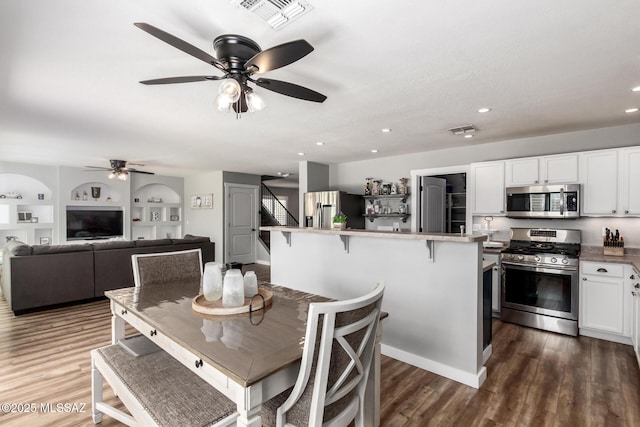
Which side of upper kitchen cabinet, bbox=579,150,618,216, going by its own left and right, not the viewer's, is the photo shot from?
front

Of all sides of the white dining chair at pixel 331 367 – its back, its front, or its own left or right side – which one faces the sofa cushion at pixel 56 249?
front

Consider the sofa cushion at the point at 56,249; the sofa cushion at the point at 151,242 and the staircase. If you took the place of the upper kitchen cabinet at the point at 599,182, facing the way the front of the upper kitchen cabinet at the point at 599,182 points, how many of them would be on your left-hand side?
0

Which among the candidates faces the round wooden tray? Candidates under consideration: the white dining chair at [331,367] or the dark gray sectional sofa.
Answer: the white dining chair

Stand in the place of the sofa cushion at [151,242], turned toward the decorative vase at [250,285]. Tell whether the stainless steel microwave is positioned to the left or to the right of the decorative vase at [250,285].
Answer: left

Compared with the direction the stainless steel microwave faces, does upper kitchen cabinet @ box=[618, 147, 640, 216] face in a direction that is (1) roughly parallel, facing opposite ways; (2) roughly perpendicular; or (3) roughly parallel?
roughly parallel

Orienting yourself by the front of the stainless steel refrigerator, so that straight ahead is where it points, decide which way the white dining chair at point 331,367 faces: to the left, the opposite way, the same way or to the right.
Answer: to the right

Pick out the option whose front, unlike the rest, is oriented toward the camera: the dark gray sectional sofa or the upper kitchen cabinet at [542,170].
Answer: the upper kitchen cabinet

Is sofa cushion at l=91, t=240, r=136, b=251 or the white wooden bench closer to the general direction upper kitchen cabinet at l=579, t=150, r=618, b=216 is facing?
the white wooden bench

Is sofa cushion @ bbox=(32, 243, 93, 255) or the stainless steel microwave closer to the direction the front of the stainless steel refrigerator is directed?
the sofa cushion

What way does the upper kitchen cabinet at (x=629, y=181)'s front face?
toward the camera

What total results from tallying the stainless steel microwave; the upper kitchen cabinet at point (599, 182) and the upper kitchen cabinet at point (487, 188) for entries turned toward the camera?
3

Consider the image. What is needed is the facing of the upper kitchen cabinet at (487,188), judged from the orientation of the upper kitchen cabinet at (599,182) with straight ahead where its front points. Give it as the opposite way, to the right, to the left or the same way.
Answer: the same way

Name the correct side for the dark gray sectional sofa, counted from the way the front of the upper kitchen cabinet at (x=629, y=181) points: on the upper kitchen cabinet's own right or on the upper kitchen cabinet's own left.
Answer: on the upper kitchen cabinet's own right

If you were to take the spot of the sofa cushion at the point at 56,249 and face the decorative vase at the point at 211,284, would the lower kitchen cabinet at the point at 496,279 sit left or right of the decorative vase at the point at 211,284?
left

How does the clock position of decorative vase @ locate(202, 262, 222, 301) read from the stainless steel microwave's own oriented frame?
The decorative vase is roughly at 1 o'clock from the stainless steel microwave.

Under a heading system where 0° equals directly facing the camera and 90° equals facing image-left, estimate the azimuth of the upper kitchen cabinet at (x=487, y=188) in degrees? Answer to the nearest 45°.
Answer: approximately 0°
